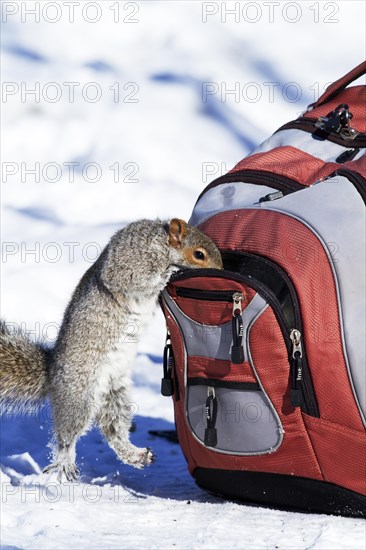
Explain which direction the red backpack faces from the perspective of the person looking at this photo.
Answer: facing the viewer and to the left of the viewer

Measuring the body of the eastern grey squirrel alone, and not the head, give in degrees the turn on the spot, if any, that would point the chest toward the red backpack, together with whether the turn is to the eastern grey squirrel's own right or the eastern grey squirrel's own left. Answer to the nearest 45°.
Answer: approximately 45° to the eastern grey squirrel's own right

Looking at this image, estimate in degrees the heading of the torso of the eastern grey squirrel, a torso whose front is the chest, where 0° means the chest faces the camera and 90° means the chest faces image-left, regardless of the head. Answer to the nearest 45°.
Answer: approximately 270°

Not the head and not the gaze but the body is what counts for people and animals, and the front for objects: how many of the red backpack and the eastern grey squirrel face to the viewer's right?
1
